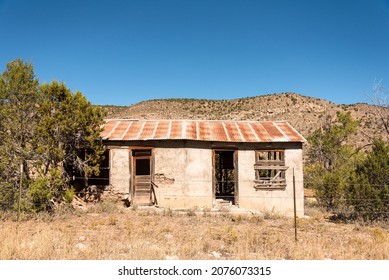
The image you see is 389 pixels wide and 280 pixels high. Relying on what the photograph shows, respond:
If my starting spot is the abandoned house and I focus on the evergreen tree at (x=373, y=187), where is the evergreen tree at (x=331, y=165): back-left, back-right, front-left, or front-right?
front-left

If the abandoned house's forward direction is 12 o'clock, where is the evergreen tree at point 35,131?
The evergreen tree is roughly at 2 o'clock from the abandoned house.

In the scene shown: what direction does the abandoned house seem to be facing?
toward the camera

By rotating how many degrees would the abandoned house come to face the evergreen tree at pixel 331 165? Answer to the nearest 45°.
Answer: approximately 135° to its left

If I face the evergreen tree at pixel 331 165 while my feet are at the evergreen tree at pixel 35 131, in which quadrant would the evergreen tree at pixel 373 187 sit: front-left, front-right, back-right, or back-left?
front-right

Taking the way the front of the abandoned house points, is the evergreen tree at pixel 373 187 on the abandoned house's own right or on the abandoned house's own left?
on the abandoned house's own left
